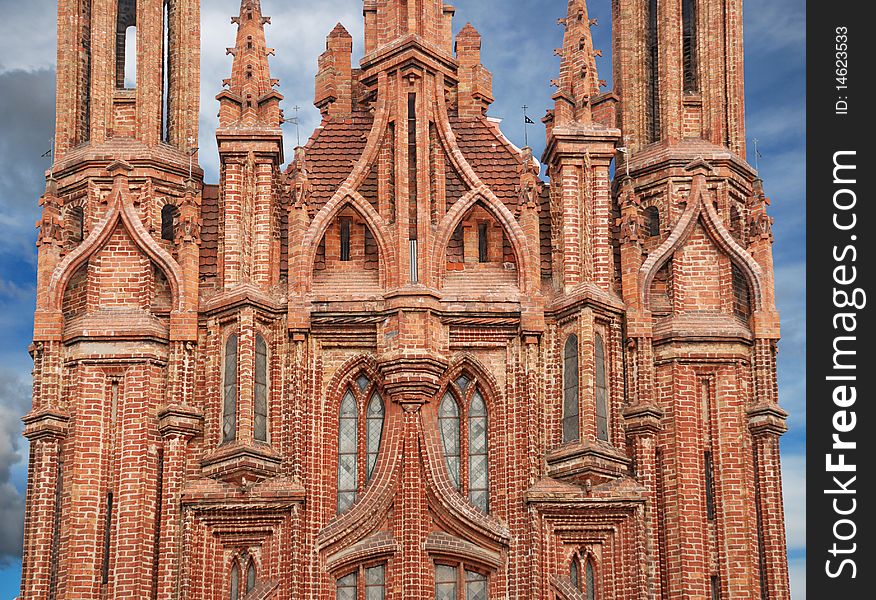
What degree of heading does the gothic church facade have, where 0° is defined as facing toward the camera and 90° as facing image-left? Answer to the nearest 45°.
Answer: approximately 0°
